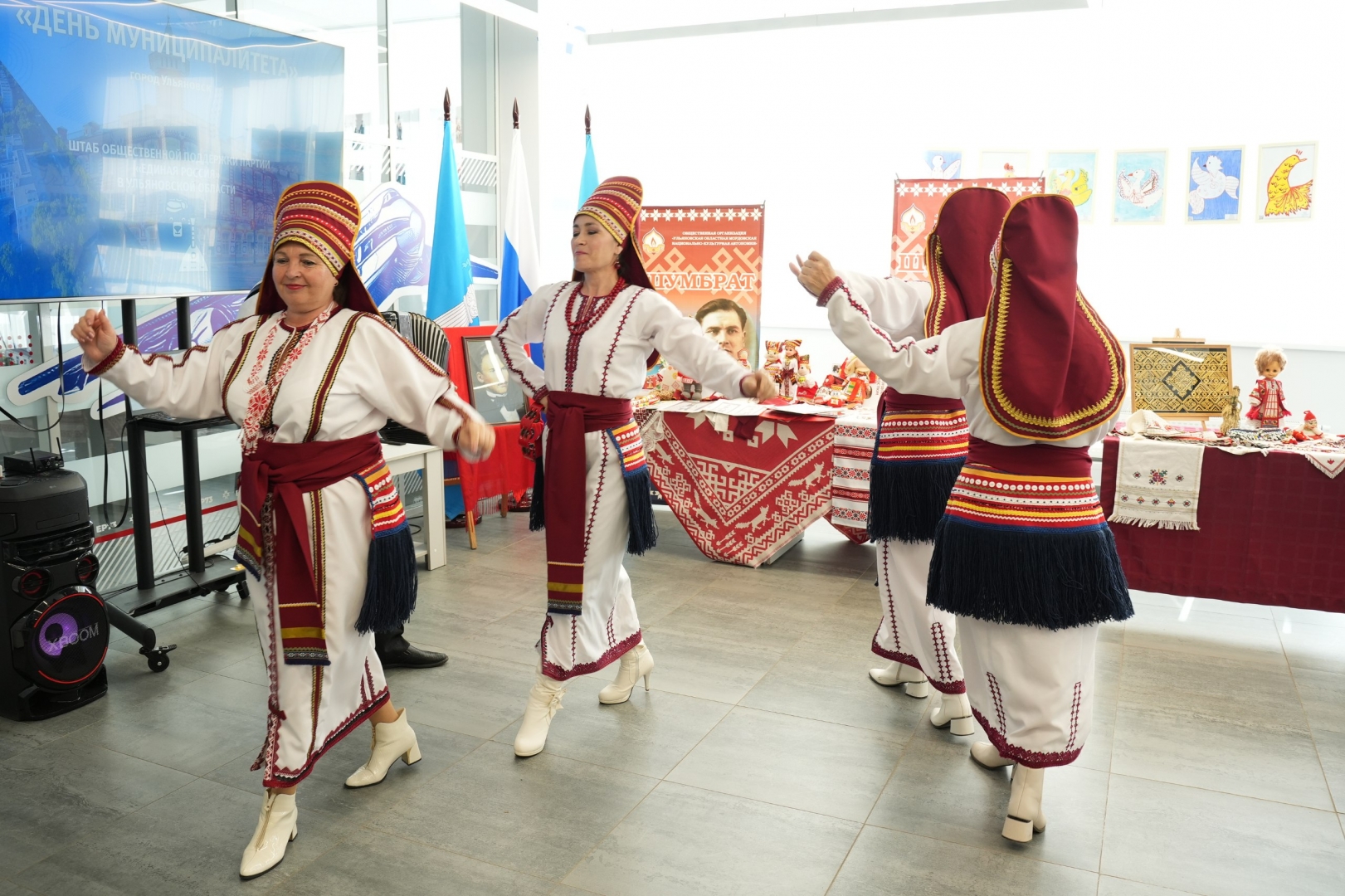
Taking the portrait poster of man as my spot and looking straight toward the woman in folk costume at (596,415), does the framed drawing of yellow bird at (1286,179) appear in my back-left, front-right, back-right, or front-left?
back-left

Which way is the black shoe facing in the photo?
to the viewer's right

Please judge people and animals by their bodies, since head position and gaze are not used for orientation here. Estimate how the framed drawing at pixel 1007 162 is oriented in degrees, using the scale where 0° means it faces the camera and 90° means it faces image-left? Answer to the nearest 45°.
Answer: approximately 0°

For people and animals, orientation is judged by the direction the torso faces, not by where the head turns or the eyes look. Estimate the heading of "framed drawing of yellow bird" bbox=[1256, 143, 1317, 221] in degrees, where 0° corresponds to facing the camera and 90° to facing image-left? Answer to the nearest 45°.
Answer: approximately 0°

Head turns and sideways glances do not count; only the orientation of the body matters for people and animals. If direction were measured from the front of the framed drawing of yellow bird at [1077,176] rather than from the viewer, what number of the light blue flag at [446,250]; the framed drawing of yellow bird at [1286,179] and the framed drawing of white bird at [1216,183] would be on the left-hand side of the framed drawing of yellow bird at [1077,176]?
2
